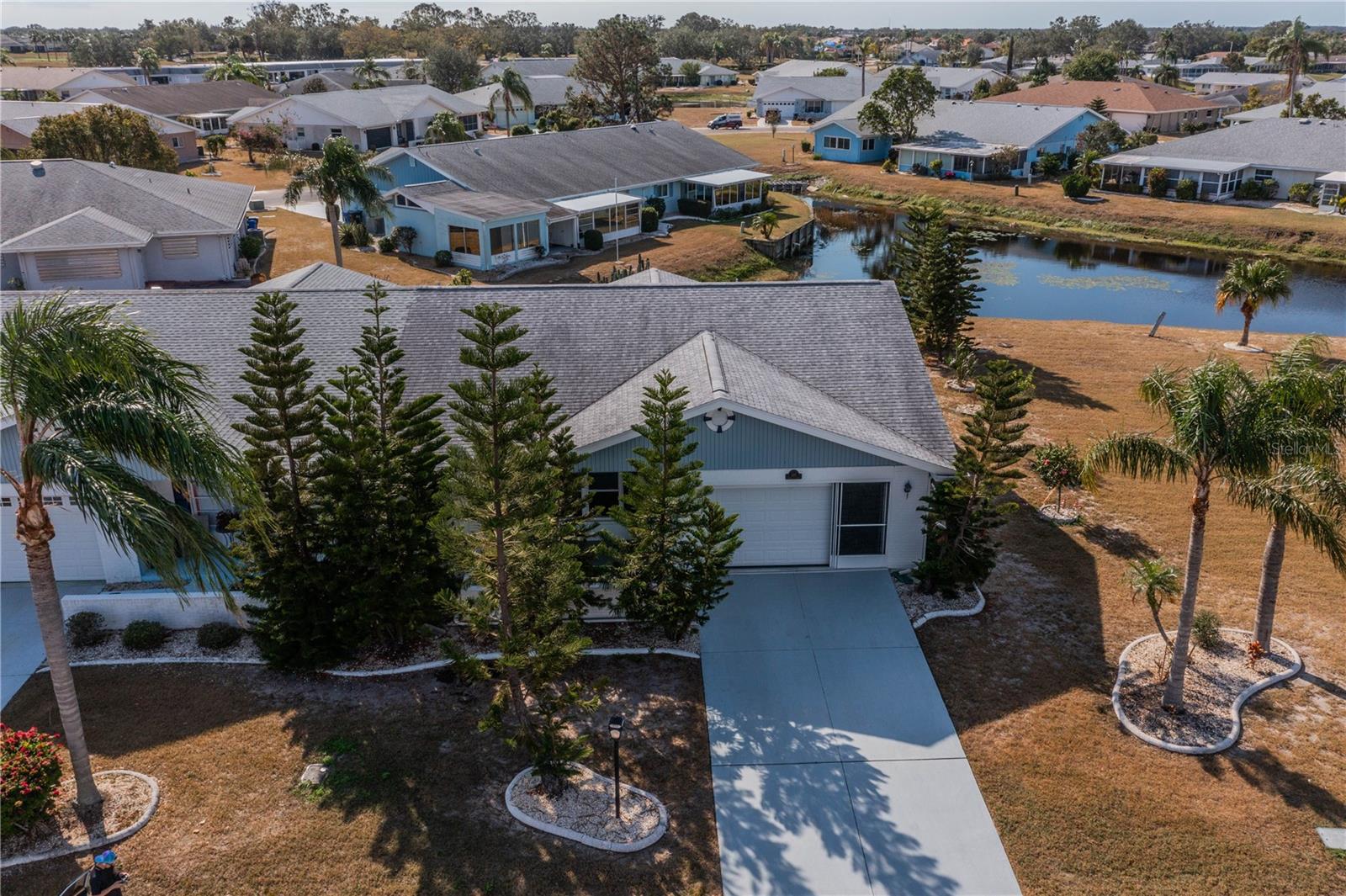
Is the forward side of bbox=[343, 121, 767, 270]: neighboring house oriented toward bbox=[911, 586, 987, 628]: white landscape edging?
no

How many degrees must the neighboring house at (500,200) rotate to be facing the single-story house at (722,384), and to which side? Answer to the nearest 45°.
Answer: approximately 135° to its left

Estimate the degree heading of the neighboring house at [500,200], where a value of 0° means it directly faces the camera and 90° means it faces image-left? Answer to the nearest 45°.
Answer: approximately 135°

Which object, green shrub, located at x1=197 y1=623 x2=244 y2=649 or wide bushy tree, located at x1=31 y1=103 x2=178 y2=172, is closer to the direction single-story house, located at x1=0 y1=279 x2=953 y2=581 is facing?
the green shrub

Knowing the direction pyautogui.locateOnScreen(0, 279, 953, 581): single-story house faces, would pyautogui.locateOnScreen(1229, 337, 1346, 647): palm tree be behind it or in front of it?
in front

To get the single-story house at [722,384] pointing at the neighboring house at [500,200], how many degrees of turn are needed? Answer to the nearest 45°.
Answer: approximately 180°

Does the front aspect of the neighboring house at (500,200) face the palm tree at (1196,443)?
no

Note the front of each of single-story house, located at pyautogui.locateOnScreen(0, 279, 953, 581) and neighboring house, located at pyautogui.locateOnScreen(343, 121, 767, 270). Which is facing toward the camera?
the single-story house

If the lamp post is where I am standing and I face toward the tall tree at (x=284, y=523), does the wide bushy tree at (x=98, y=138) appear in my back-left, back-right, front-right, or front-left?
front-right

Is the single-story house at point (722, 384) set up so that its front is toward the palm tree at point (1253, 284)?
no

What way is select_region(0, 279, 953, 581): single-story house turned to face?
toward the camera

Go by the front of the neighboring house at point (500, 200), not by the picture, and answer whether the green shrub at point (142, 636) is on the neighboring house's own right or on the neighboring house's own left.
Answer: on the neighboring house's own left

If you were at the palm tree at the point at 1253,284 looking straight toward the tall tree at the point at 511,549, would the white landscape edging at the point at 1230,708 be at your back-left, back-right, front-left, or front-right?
front-left

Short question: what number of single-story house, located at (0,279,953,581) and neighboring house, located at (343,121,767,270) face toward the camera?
1

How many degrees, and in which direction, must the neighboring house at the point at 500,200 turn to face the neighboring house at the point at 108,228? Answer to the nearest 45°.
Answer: approximately 90° to its left

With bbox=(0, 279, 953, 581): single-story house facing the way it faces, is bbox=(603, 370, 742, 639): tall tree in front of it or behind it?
in front

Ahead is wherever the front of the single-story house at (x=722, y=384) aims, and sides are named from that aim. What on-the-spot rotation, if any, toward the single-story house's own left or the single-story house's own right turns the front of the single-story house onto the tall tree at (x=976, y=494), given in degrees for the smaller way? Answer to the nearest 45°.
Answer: approximately 45° to the single-story house's own left

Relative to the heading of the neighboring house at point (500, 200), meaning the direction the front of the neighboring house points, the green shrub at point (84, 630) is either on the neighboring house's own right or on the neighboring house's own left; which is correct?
on the neighboring house's own left
